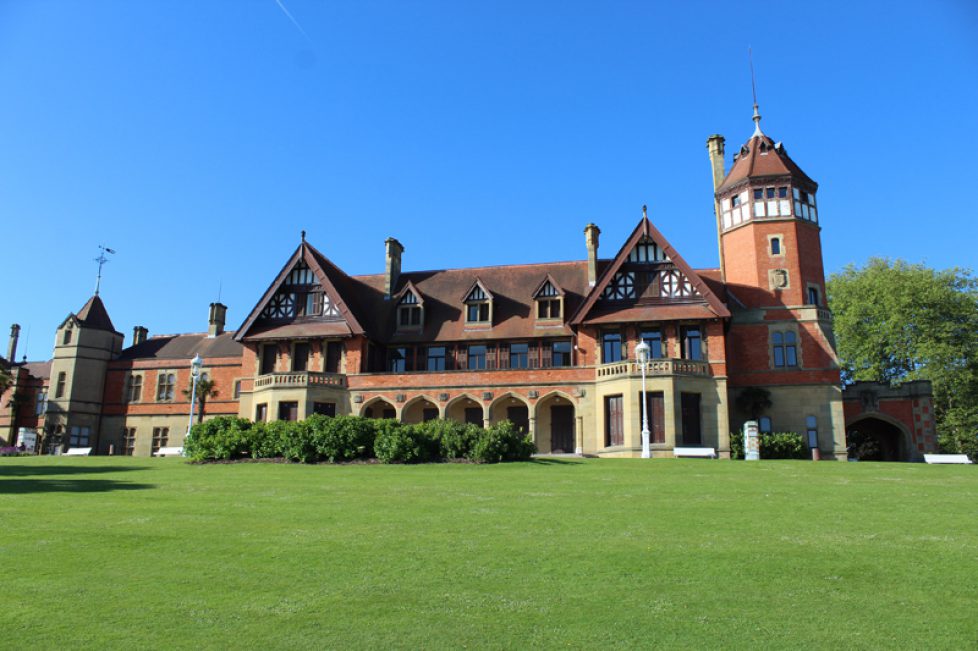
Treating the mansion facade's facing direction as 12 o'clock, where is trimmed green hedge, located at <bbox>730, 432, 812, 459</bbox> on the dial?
The trimmed green hedge is roughly at 10 o'clock from the mansion facade.

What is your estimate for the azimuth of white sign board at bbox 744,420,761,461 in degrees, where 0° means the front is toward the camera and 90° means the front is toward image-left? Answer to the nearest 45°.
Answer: approximately 0°

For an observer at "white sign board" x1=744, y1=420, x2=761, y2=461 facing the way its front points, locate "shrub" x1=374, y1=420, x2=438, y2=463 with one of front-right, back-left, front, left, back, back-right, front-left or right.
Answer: front-right

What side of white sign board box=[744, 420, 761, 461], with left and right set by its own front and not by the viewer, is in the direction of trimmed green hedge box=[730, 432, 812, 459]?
back

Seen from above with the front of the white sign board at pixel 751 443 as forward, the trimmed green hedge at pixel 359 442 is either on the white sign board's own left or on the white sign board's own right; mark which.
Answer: on the white sign board's own right

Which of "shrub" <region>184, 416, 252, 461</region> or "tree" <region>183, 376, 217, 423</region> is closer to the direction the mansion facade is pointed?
the shrub

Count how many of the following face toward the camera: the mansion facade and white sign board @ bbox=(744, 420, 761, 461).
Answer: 2

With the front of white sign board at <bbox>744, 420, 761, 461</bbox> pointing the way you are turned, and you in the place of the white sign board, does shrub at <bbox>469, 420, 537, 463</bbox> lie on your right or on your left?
on your right

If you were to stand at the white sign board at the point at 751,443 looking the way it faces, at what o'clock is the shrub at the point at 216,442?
The shrub is roughly at 2 o'clock from the white sign board.

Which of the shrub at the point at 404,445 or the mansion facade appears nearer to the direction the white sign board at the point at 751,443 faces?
the shrub

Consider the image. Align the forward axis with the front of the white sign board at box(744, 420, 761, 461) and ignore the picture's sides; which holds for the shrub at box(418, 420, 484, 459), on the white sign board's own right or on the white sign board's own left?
on the white sign board's own right

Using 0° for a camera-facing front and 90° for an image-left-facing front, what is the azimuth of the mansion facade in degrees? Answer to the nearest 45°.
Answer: approximately 0°

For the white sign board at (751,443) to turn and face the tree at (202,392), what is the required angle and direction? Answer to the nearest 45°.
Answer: approximately 90° to its right

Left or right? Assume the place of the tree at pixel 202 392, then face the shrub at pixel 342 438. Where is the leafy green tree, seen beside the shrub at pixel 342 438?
left
